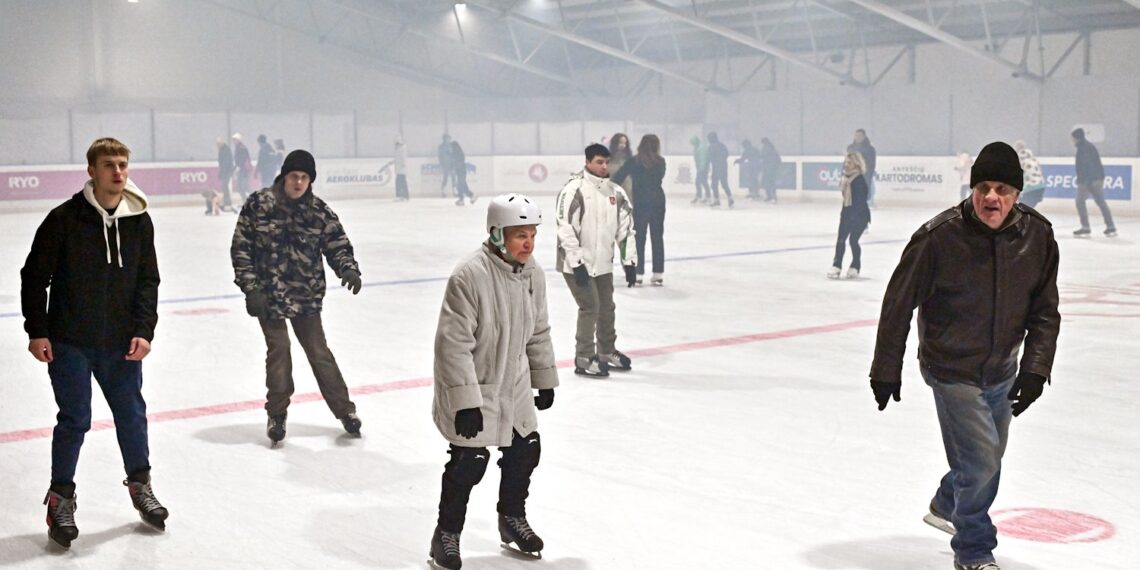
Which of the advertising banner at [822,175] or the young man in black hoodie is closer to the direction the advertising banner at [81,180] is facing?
the young man in black hoodie

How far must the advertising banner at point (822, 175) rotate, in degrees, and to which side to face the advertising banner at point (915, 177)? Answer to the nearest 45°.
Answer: approximately 45° to its left

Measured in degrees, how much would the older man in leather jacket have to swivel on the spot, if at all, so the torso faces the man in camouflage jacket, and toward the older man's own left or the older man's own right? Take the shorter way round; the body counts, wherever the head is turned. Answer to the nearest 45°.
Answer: approximately 135° to the older man's own right

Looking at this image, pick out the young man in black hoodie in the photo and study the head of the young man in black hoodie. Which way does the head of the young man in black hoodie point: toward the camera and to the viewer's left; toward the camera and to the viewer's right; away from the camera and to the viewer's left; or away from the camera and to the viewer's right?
toward the camera and to the viewer's right

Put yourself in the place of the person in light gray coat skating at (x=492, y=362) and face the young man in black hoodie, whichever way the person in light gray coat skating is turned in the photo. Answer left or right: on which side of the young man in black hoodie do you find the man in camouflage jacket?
right

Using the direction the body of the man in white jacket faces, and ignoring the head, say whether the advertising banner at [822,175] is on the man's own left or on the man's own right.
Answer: on the man's own left

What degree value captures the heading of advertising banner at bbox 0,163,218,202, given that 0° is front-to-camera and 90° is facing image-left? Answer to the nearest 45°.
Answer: approximately 0°
